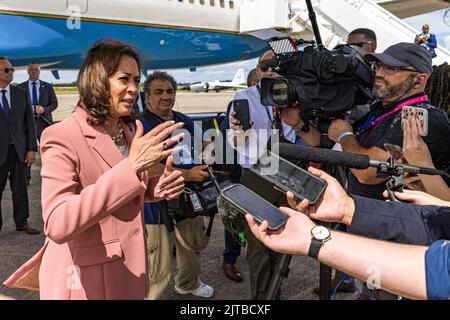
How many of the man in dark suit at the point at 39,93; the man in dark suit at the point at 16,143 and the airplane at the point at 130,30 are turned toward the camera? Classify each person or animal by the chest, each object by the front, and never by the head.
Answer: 2

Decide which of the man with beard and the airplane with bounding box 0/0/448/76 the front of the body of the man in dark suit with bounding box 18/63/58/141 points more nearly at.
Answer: the man with beard

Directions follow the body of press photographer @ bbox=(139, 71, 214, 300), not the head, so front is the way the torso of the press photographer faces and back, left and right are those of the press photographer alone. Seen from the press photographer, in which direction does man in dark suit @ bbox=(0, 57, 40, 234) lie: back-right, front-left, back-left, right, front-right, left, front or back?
back

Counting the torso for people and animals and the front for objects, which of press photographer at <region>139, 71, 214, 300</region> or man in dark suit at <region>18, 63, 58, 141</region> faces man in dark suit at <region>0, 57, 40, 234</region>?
man in dark suit at <region>18, 63, 58, 141</region>

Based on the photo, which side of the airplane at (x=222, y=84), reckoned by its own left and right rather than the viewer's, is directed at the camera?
left

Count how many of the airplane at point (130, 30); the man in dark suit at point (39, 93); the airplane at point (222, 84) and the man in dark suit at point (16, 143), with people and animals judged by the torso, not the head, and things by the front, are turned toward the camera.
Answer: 2

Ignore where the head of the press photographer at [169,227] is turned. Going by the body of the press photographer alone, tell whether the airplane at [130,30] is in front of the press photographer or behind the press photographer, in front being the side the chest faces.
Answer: behind

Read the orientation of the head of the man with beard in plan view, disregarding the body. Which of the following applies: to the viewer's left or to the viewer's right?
to the viewer's left

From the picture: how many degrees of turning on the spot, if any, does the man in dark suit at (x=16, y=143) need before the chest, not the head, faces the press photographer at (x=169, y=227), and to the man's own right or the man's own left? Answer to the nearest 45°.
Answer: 0° — they already face them

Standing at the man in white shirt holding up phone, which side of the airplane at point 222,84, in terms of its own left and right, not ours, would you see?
left
